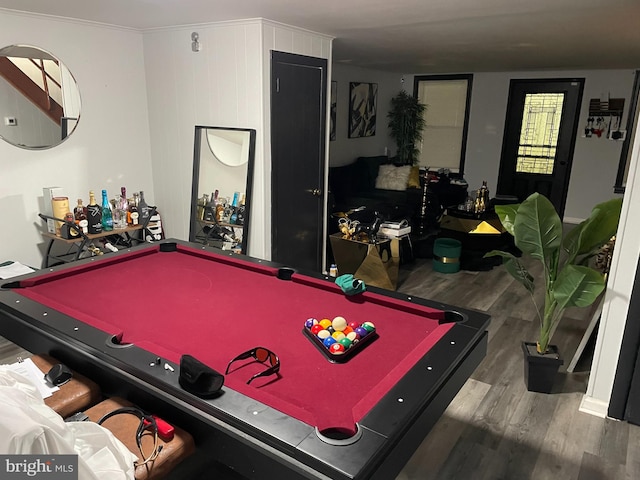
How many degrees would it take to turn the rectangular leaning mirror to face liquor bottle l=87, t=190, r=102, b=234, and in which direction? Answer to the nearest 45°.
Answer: approximately 45° to its right

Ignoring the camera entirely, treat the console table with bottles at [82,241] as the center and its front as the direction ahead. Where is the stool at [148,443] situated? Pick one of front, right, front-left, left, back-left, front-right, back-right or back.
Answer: front-right

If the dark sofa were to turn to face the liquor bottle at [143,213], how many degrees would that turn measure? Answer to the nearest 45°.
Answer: approximately 90° to its right

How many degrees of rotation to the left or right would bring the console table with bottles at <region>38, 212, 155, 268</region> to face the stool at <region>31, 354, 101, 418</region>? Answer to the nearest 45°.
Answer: approximately 45° to its right

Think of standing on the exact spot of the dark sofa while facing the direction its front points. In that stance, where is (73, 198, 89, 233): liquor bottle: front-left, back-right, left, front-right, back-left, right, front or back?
right

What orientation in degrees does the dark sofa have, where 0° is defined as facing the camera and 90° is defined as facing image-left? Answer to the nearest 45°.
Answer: approximately 315°

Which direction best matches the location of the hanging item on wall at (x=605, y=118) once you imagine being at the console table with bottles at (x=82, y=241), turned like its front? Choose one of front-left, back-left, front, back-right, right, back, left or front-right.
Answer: front-left

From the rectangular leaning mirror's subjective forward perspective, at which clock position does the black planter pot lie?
The black planter pot is roughly at 9 o'clock from the rectangular leaning mirror.

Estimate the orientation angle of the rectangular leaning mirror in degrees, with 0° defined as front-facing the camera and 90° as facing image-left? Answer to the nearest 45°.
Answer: approximately 45°
